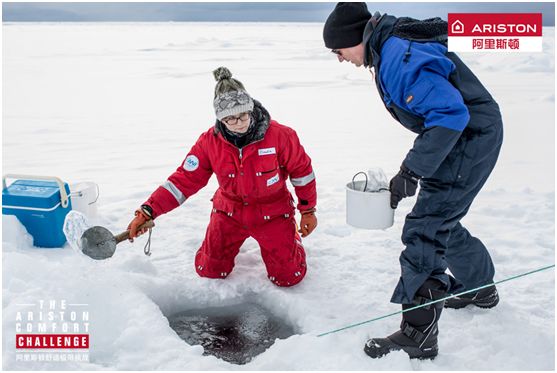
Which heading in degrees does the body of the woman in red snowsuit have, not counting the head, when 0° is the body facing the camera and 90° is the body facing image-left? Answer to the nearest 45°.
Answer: approximately 0°

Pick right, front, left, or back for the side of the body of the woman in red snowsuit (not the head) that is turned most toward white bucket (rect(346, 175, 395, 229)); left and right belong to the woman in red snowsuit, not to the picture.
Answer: left

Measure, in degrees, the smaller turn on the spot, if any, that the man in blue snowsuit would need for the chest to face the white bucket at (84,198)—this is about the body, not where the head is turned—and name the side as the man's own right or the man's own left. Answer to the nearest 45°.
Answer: approximately 45° to the man's own right

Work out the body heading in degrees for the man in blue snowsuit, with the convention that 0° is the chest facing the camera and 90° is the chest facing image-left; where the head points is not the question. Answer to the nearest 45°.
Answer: approximately 90°

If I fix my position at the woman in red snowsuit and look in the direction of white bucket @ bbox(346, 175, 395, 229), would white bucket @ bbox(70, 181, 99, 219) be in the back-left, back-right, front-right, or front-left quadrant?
back-left

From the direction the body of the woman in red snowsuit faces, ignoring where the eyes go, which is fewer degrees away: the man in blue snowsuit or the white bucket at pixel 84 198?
the man in blue snowsuit

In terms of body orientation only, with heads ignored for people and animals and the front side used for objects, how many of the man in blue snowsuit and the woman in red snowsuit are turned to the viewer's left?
1

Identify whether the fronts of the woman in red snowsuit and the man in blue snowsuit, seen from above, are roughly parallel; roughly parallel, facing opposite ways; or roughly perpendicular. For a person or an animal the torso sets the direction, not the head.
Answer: roughly perpendicular

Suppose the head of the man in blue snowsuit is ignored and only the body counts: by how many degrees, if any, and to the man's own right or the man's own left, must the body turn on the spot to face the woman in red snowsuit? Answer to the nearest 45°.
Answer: approximately 45° to the man's own right
